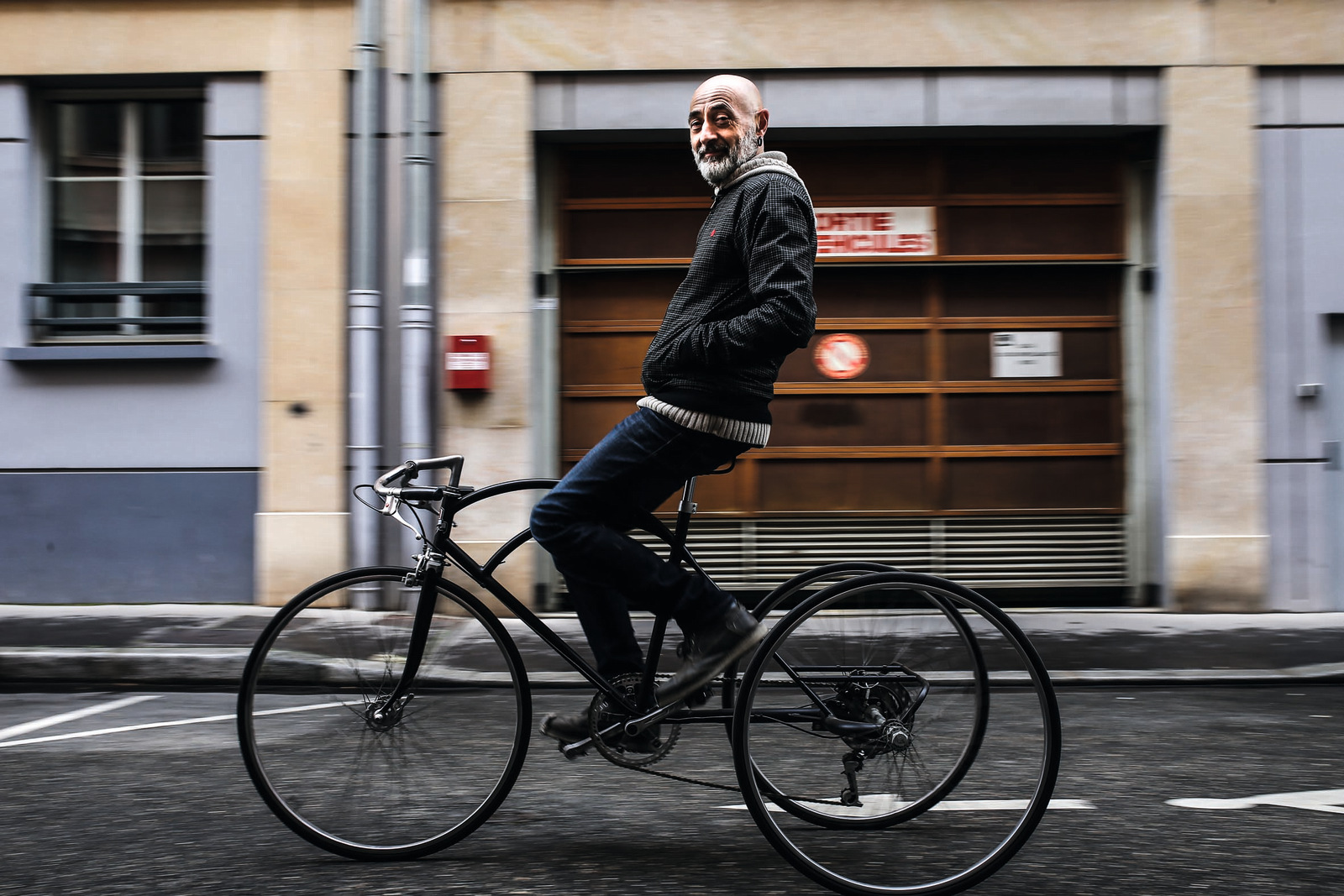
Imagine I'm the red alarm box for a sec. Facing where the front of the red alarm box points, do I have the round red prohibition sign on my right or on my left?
on my left

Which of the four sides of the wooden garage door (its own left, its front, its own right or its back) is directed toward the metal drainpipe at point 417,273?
right

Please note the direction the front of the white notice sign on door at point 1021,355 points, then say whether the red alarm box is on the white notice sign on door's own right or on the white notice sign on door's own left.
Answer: on the white notice sign on door's own right

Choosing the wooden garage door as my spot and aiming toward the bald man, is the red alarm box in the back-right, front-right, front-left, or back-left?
front-right

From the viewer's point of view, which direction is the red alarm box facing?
toward the camera

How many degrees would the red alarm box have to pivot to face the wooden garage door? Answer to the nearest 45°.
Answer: approximately 90° to its left

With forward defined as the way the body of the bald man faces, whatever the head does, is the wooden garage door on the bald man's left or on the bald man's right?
on the bald man's right

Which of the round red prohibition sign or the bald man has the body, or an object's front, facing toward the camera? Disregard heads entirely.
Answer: the round red prohibition sign

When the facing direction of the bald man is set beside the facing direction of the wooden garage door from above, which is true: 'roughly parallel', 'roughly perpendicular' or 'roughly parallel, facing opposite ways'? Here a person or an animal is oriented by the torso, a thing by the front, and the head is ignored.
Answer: roughly perpendicular

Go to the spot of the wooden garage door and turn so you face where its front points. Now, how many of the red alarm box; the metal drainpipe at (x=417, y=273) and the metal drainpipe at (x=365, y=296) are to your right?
3

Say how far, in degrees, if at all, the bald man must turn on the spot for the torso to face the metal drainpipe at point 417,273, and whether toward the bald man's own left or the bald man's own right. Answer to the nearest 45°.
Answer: approximately 90° to the bald man's own right

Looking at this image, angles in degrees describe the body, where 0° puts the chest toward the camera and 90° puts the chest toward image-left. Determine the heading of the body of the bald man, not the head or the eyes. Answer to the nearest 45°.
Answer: approximately 90°

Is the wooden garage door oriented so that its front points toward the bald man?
yes

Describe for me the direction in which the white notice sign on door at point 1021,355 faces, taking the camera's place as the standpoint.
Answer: facing the viewer

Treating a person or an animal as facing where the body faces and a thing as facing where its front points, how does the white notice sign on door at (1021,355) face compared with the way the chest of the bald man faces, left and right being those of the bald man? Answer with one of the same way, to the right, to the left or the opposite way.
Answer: to the left

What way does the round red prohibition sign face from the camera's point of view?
toward the camera

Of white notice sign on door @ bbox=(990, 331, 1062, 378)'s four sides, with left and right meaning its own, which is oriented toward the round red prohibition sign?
right
